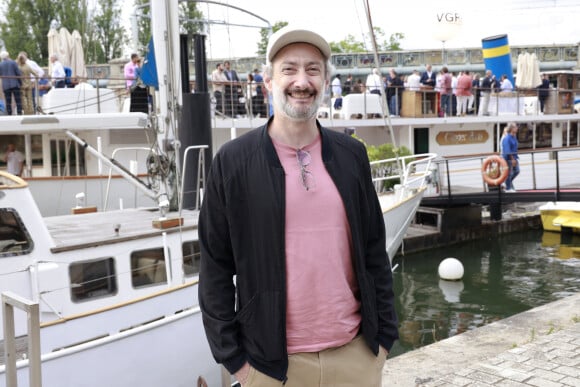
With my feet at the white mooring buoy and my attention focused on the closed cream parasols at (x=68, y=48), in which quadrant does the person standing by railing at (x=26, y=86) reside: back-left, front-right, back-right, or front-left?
front-left

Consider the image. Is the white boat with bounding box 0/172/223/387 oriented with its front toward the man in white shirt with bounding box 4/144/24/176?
no

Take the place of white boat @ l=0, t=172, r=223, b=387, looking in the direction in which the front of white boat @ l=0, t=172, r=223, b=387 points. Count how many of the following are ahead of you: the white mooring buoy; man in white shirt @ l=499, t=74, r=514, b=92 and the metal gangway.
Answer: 3

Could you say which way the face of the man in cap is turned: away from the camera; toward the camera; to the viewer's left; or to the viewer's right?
toward the camera

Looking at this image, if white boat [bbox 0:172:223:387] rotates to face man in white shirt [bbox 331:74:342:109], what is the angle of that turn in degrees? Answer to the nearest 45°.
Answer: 0° — it already faces them

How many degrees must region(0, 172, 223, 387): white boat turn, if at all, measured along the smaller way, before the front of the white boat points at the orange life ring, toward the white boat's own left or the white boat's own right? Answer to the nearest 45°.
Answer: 0° — it already faces it

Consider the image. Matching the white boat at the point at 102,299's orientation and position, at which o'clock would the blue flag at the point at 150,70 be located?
The blue flag is roughly at 11 o'clock from the white boat.

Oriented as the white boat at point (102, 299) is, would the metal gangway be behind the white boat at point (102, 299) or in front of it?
in front

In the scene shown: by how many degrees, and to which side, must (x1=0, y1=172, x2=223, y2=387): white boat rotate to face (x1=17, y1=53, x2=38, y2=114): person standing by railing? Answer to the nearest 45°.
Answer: approximately 45° to its left

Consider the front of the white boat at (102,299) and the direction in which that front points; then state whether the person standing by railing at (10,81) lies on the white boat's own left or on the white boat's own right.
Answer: on the white boat's own left

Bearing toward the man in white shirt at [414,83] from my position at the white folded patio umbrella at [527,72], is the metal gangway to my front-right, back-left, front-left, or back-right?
front-left

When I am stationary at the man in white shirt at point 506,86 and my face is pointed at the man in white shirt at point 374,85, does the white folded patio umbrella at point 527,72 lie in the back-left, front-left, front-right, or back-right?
back-right

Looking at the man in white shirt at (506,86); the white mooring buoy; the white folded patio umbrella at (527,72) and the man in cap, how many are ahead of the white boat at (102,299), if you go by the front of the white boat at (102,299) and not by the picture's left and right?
3

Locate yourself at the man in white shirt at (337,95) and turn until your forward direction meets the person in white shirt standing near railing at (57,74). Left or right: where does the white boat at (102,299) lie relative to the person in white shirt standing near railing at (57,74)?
left

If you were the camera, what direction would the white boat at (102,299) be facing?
facing away from the viewer and to the right of the viewer

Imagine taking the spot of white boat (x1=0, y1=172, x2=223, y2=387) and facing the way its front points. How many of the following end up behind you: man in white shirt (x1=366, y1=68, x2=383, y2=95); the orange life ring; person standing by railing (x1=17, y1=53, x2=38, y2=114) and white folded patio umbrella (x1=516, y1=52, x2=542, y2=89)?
0

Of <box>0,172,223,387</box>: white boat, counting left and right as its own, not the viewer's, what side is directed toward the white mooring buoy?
front

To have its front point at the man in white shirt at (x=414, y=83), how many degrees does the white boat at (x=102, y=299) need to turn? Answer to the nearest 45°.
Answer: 0° — it already faces them
